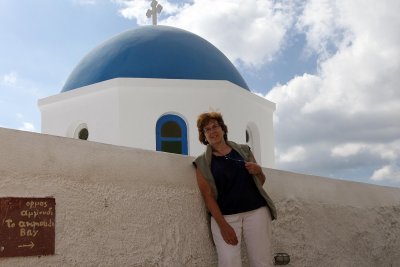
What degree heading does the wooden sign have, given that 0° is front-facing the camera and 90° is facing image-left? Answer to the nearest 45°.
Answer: approximately 0°

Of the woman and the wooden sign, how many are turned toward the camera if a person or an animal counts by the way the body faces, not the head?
2

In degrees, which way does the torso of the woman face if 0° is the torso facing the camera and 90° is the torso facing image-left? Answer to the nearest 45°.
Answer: approximately 0°

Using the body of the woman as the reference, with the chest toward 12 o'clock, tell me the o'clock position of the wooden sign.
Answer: The wooden sign is roughly at 2 o'clock from the woman.

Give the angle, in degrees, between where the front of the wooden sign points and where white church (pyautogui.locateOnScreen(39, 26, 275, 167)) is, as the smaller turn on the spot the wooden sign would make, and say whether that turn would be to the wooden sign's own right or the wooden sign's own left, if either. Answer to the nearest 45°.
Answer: approximately 180°

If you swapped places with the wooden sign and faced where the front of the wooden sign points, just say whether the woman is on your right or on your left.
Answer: on your left
